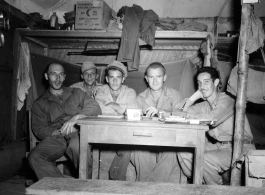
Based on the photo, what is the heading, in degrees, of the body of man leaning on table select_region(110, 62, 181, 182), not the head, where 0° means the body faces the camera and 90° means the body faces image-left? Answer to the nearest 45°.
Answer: approximately 0°

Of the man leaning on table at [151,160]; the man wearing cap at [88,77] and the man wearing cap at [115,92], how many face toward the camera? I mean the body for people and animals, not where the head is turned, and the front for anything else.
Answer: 3

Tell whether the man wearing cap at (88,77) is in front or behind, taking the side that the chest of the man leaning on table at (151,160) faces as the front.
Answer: behind

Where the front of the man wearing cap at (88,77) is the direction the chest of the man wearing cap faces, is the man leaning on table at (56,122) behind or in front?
in front

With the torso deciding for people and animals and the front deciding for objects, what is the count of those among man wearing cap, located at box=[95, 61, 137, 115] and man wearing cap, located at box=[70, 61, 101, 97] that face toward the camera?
2

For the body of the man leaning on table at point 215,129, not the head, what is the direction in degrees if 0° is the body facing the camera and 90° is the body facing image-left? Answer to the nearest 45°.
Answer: approximately 45°

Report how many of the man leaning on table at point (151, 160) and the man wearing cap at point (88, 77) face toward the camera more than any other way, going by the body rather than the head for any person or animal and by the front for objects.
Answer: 2

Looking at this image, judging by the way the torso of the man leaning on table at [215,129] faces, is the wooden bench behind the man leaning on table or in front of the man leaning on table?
in front

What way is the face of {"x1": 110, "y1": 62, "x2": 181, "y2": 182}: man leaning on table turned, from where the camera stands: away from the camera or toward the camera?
toward the camera

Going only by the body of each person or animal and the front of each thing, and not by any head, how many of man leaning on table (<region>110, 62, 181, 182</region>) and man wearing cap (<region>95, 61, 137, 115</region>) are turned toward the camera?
2

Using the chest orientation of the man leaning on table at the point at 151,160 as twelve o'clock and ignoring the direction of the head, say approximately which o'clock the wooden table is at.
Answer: The wooden table is roughly at 12 o'clock from the man leaning on table.

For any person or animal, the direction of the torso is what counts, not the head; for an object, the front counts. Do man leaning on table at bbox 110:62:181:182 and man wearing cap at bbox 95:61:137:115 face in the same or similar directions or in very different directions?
same or similar directions

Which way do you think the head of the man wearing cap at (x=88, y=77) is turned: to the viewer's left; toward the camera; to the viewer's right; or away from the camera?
toward the camera

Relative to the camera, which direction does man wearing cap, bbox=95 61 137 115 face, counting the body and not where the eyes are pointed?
toward the camera
